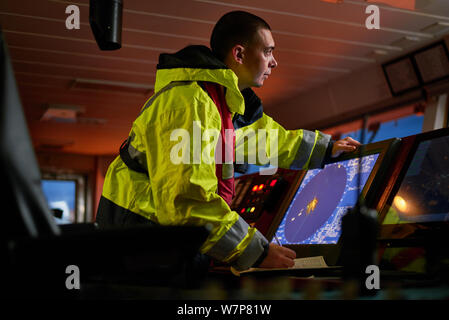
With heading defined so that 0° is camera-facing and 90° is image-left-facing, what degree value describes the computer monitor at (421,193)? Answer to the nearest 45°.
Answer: approximately 45°

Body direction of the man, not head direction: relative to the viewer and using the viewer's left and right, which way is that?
facing to the right of the viewer

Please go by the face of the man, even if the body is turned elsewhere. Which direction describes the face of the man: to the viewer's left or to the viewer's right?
to the viewer's right

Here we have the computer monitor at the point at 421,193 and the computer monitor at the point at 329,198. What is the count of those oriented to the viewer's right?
0

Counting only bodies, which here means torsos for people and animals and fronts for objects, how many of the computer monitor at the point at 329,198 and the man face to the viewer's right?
1

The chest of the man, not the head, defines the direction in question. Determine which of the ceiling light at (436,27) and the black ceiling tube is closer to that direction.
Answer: the ceiling light

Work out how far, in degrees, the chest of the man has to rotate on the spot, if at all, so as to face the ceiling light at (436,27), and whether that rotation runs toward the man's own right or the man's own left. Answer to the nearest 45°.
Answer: approximately 45° to the man's own left
